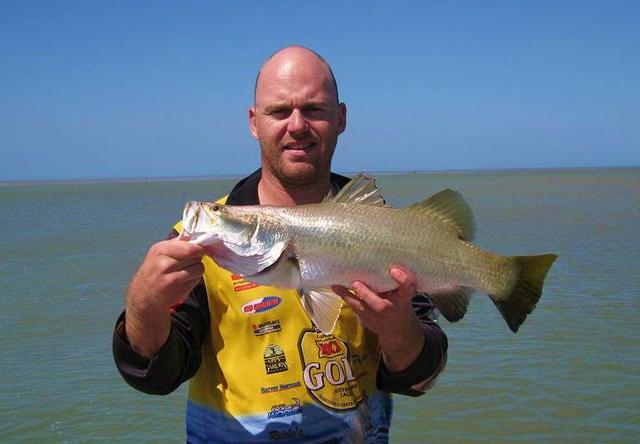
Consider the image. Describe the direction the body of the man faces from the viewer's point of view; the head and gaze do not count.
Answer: toward the camera

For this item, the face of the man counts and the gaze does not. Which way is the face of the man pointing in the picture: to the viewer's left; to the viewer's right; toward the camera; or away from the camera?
toward the camera
